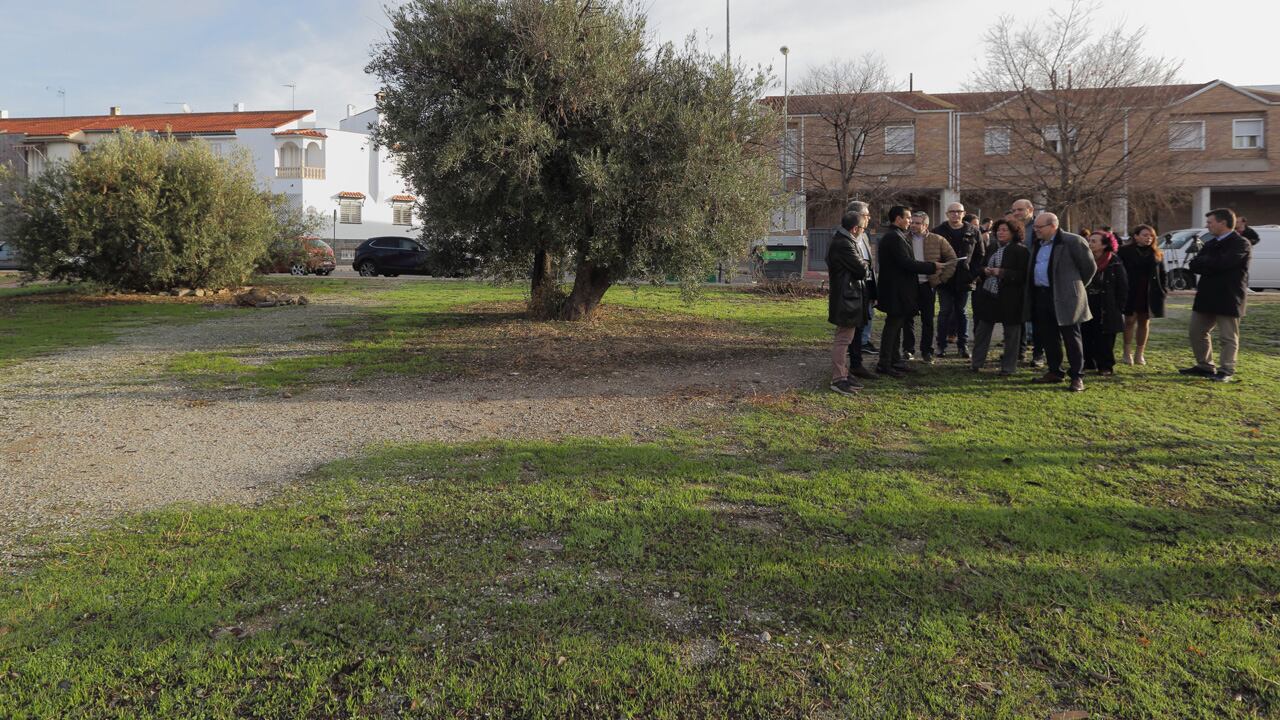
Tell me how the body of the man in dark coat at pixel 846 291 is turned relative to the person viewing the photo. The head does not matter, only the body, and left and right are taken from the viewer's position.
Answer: facing to the right of the viewer

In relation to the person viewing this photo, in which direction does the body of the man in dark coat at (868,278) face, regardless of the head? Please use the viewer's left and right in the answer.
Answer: facing to the right of the viewer

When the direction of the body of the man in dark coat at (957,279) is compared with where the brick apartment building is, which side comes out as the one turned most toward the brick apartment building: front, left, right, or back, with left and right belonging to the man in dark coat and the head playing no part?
back

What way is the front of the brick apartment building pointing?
toward the camera

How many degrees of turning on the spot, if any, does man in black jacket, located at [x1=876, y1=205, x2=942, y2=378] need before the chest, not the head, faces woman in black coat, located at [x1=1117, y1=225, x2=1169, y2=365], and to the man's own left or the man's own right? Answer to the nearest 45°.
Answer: approximately 45° to the man's own left

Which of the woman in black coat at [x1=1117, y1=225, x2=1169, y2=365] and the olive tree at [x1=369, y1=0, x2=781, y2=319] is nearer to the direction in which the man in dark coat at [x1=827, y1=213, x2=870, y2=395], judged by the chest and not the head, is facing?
the woman in black coat

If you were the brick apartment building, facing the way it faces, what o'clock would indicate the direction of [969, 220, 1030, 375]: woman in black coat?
The woman in black coat is roughly at 12 o'clock from the brick apartment building.

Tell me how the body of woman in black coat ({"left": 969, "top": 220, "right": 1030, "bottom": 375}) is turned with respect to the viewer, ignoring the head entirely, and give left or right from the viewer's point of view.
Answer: facing the viewer and to the left of the viewer

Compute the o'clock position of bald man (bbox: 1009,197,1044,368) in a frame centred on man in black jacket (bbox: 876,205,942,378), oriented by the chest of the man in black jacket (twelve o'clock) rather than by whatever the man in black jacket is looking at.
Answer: The bald man is roughly at 11 o'clock from the man in black jacket.

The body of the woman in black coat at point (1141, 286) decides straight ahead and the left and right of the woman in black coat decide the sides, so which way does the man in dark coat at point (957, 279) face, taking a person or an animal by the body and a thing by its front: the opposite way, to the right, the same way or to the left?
the same way

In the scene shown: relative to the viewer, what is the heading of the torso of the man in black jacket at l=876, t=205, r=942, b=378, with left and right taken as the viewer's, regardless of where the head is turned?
facing to the right of the viewer

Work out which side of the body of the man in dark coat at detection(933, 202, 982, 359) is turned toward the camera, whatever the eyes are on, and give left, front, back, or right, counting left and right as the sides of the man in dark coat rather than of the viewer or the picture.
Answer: front

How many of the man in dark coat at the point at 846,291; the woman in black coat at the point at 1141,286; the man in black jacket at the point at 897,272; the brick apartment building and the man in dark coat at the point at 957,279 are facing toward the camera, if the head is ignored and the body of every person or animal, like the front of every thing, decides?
3

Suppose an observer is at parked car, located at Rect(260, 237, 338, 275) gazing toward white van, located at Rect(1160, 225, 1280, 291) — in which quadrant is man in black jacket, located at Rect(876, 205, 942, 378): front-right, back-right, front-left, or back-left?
front-right

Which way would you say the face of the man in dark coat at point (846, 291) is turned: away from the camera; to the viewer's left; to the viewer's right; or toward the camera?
to the viewer's right
